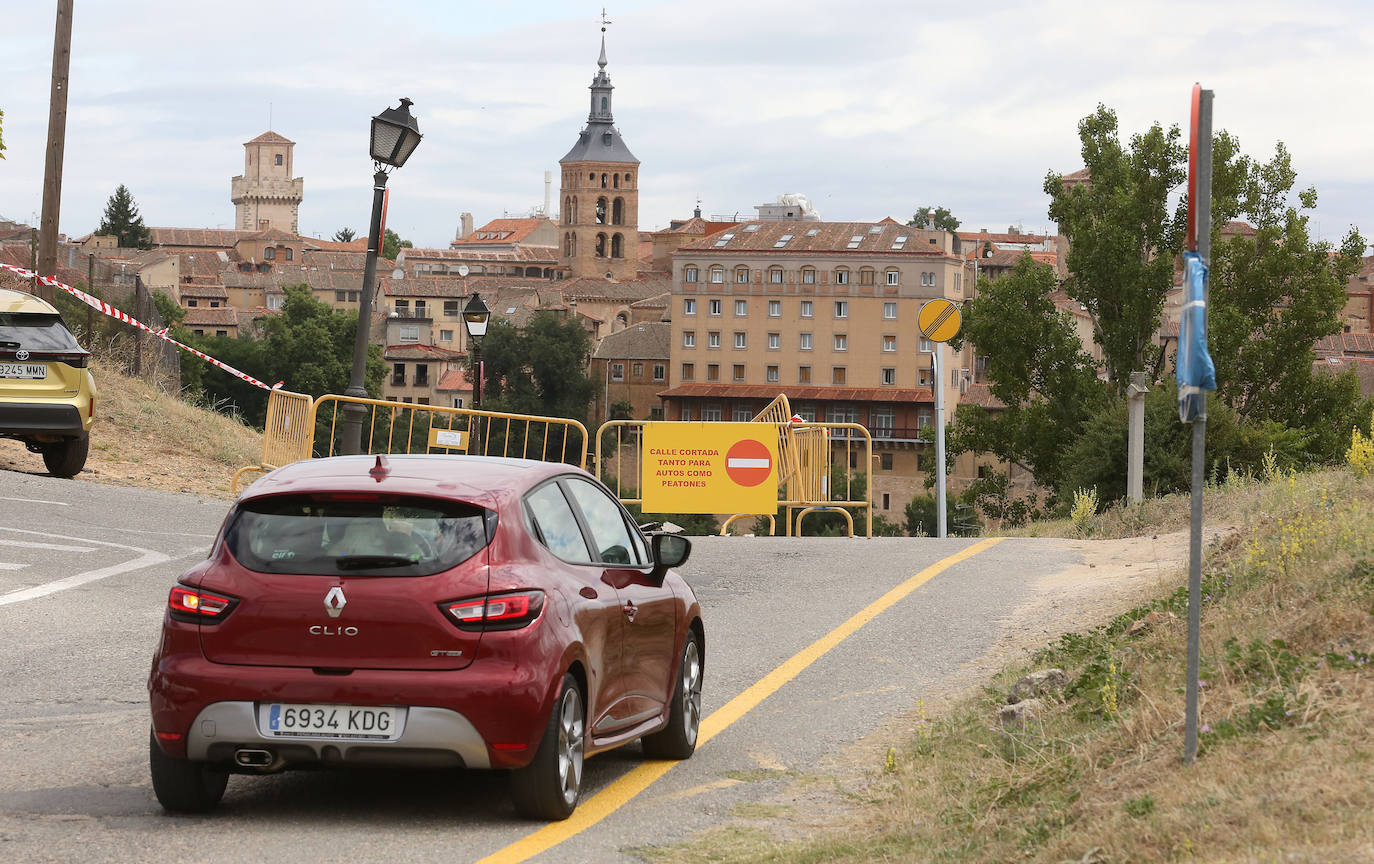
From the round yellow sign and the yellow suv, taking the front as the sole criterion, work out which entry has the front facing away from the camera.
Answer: the yellow suv

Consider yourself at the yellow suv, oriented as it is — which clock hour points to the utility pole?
The utility pole is roughly at 12 o'clock from the yellow suv.

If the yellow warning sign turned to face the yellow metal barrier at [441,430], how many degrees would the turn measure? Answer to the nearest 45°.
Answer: approximately 90° to its right

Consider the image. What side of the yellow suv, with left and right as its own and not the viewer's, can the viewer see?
back

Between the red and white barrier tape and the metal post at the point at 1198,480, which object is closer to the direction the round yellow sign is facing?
the metal post

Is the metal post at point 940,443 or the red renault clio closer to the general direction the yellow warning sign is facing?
the red renault clio

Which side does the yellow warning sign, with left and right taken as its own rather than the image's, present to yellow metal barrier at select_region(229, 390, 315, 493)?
right

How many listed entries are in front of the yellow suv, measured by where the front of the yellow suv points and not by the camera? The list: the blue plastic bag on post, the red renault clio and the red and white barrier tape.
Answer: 1

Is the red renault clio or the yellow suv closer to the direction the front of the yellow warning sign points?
the red renault clio

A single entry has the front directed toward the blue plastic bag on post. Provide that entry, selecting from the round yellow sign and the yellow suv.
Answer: the round yellow sign

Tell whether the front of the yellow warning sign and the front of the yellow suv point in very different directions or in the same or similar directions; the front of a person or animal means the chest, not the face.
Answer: very different directions

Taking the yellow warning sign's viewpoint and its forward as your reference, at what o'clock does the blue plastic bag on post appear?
The blue plastic bag on post is roughly at 12 o'clock from the yellow warning sign.

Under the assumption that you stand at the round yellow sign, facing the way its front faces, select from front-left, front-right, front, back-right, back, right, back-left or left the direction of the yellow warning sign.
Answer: front-right

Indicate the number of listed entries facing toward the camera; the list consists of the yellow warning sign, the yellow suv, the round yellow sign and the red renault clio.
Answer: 2

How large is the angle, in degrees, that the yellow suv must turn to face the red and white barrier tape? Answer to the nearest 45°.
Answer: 0° — it already faces it

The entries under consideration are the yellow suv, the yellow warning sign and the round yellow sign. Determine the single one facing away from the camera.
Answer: the yellow suv
